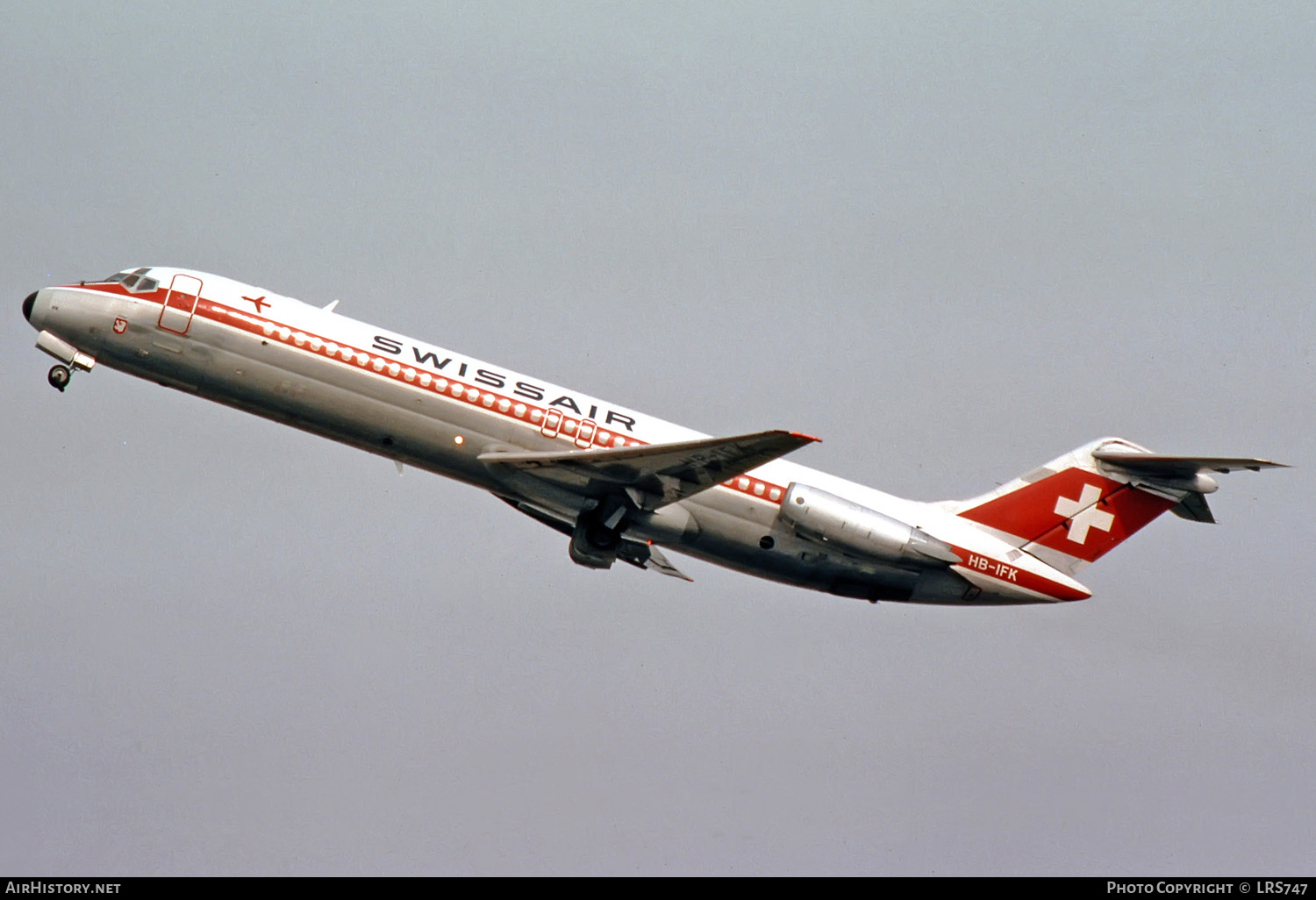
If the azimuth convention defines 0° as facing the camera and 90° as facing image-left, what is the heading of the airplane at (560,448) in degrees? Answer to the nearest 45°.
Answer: approximately 90°
